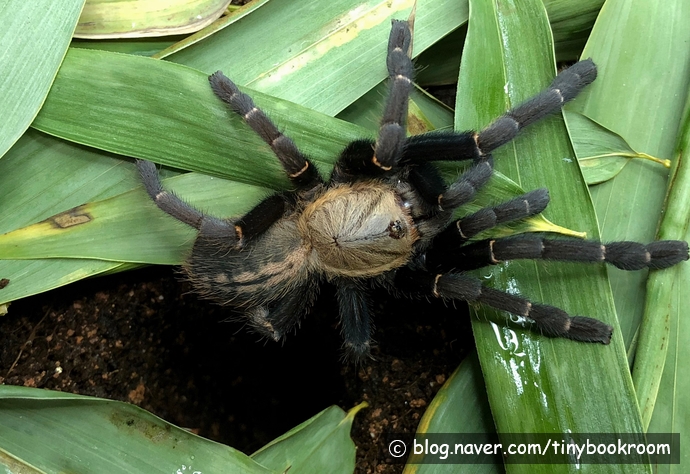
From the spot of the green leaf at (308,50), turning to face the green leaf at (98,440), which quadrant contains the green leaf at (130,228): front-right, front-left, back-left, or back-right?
front-right

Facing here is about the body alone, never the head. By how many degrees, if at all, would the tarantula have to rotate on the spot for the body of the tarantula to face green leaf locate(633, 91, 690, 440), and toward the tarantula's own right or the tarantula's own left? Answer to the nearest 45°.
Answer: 0° — it already faces it

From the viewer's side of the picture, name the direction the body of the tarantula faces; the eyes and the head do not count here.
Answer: to the viewer's right

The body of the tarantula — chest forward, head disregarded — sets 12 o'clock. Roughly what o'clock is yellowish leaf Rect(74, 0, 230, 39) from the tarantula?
The yellowish leaf is roughly at 7 o'clock from the tarantula.
